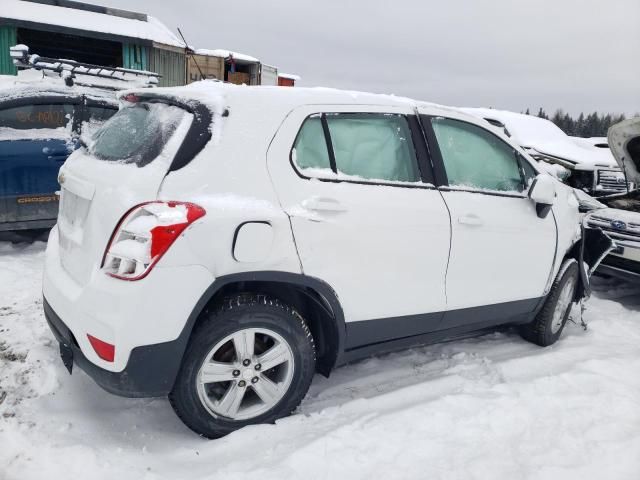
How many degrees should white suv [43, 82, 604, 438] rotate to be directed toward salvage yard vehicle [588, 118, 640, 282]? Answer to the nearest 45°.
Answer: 0° — it already faces it

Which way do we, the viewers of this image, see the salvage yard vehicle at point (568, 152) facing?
facing the viewer and to the right of the viewer

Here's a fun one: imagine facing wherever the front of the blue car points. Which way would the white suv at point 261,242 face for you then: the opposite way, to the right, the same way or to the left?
the opposite way

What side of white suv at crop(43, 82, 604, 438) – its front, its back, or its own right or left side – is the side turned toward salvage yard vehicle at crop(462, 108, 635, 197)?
front

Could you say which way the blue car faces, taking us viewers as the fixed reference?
facing to the left of the viewer

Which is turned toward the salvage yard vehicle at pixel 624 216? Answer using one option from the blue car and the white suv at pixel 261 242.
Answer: the white suv

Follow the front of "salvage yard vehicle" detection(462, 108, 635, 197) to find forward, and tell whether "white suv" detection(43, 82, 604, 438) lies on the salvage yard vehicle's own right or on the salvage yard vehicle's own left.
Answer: on the salvage yard vehicle's own right

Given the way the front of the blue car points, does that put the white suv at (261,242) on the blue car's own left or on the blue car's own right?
on the blue car's own left

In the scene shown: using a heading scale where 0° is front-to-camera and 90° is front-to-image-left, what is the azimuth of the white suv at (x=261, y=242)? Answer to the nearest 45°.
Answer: approximately 225°

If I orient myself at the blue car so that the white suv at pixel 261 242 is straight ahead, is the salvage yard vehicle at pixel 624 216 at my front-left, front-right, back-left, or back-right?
front-left

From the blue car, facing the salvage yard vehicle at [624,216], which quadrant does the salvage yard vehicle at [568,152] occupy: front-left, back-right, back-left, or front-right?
front-left

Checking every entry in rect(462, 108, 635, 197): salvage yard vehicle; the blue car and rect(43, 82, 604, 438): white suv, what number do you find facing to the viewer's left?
1

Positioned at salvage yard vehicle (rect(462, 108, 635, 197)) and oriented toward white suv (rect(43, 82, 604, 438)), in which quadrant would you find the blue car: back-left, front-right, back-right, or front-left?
front-right

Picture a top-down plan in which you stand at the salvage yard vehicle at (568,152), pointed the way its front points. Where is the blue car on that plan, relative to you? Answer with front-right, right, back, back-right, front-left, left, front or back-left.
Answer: right

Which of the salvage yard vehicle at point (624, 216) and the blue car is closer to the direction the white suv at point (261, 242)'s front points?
the salvage yard vehicle
